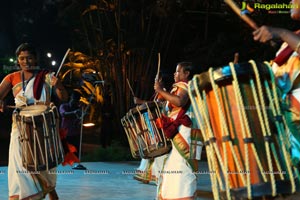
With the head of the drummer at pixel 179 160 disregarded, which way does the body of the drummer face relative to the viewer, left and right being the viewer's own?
facing to the left of the viewer

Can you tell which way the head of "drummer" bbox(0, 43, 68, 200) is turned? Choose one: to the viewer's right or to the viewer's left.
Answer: to the viewer's right

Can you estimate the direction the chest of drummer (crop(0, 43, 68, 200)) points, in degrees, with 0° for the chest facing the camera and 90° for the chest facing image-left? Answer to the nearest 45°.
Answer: approximately 0°

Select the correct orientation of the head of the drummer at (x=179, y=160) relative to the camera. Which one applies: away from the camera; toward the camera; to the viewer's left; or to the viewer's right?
to the viewer's left

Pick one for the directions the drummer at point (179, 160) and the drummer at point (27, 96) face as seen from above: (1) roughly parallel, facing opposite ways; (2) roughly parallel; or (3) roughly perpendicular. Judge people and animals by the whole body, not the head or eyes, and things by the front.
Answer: roughly perpendicular

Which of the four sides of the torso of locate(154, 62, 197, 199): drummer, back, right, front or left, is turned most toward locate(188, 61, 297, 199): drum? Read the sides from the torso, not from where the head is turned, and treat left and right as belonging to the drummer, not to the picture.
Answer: left

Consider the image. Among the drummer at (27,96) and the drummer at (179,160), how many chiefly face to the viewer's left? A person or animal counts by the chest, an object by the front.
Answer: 1

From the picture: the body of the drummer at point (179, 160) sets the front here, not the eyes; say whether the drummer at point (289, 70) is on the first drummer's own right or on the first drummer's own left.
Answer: on the first drummer's own left

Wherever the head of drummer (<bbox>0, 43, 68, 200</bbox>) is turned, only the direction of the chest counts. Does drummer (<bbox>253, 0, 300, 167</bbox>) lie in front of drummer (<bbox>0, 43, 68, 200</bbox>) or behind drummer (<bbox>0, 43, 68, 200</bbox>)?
in front
